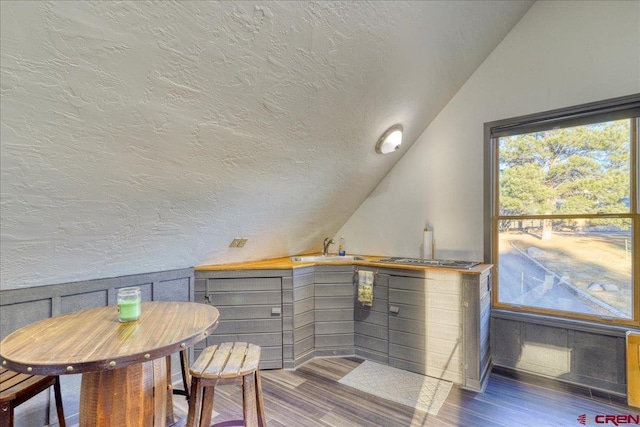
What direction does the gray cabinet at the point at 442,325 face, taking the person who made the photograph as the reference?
facing the viewer and to the left of the viewer

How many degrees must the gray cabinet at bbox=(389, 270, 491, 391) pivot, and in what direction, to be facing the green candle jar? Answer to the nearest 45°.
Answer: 0° — it already faces it

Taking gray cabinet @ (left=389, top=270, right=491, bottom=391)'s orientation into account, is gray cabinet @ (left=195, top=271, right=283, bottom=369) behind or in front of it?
in front

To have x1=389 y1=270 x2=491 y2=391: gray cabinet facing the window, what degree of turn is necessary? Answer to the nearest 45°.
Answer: approximately 135° to its left

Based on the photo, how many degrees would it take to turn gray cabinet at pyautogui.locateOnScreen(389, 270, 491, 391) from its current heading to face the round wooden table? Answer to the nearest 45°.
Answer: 0° — it already faces it

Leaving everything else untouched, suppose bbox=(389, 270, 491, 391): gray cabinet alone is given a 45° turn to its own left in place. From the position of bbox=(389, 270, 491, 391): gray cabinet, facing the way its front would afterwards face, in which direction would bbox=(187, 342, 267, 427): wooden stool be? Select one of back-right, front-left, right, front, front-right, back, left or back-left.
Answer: front-right

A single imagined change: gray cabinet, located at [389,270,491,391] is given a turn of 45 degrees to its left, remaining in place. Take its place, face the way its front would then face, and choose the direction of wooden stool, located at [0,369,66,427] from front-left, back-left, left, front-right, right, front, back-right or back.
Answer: front-right
